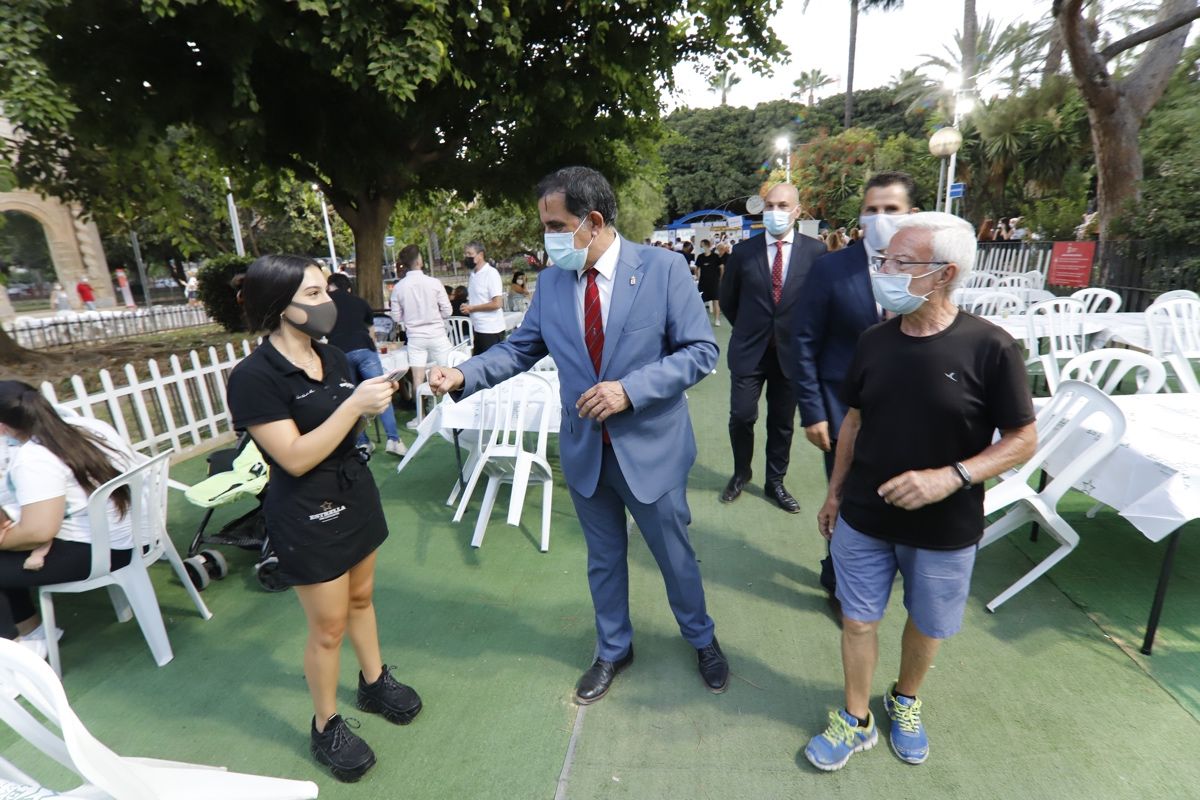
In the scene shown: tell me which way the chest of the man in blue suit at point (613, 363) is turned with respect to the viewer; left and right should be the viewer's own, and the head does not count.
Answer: facing the viewer and to the left of the viewer

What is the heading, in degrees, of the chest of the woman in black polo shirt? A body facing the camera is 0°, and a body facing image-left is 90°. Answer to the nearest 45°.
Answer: approximately 315°

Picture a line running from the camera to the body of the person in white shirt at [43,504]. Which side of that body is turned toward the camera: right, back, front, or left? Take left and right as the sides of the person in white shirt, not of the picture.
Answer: left

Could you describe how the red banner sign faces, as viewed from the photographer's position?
facing the viewer

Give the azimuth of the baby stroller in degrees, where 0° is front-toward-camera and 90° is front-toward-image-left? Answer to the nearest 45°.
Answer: approximately 45°

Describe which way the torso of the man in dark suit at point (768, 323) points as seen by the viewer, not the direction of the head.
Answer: toward the camera

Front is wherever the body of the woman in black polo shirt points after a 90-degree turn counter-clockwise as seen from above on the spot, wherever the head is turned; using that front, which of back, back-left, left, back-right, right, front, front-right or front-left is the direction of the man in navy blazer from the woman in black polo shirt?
front-right

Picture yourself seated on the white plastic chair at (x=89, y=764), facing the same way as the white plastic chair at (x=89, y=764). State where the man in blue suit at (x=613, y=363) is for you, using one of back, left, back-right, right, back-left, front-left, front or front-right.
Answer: front

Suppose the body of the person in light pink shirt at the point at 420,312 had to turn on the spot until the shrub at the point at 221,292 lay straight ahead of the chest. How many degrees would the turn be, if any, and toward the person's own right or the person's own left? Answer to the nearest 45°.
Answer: approximately 45° to the person's own left

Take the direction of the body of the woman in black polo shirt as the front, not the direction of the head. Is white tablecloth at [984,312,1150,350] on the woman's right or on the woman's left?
on the woman's left

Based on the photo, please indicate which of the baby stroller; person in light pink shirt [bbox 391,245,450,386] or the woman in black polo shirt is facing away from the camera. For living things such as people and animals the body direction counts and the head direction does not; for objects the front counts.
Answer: the person in light pink shirt

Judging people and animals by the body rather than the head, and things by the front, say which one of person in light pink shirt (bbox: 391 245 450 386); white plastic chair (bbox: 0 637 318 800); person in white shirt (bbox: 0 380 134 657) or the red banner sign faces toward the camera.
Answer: the red banner sign

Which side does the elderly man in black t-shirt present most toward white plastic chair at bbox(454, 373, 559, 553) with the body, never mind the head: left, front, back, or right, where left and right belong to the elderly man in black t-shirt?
right

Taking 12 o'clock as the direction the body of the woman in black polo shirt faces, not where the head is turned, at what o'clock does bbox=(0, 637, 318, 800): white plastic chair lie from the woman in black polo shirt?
The white plastic chair is roughly at 3 o'clock from the woman in black polo shirt.

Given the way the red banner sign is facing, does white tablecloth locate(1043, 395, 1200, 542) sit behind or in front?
in front
